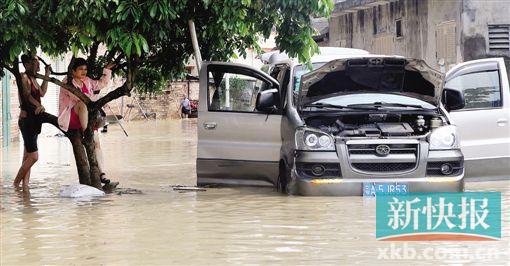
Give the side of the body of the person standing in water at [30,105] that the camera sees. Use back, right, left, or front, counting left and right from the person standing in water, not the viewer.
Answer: right

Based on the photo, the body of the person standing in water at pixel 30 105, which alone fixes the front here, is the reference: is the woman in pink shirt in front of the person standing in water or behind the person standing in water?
in front

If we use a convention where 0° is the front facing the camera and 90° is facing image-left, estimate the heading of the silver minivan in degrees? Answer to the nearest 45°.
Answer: approximately 0°

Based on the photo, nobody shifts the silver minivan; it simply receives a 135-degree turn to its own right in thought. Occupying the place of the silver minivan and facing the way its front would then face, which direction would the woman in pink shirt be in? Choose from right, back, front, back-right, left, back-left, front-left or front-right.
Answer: front-left

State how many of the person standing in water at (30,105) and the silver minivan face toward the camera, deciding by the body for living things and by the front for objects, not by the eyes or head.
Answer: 1

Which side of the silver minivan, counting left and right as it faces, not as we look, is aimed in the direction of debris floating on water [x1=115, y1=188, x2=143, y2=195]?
right
